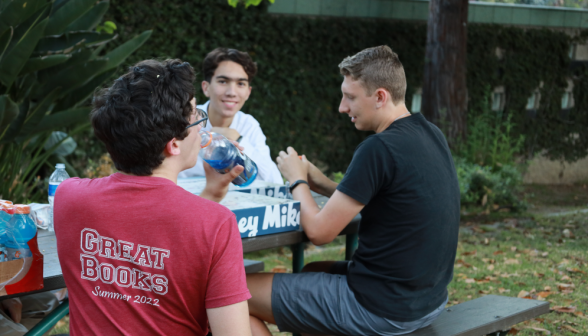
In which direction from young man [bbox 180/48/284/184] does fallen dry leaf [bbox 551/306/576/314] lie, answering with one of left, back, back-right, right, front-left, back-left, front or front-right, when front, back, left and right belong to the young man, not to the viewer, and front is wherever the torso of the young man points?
left

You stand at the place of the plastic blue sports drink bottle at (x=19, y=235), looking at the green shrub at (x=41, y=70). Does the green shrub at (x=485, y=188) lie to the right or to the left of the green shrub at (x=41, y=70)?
right

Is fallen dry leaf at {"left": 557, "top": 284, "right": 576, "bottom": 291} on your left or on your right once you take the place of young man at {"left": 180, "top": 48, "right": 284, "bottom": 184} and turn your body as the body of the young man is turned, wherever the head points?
on your left

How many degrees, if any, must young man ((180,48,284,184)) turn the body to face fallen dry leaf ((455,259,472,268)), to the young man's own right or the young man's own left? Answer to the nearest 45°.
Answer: approximately 135° to the young man's own left

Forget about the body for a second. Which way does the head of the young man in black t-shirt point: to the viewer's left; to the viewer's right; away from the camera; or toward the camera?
to the viewer's left

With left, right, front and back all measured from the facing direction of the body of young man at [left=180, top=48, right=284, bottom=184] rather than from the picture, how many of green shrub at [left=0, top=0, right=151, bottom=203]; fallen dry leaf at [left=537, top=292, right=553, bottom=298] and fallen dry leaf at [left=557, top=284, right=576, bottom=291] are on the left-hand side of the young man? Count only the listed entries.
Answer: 2

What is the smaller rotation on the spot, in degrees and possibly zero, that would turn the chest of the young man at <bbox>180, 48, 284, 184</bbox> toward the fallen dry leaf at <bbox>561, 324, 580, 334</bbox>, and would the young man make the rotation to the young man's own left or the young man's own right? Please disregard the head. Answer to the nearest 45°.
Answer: approximately 90° to the young man's own left

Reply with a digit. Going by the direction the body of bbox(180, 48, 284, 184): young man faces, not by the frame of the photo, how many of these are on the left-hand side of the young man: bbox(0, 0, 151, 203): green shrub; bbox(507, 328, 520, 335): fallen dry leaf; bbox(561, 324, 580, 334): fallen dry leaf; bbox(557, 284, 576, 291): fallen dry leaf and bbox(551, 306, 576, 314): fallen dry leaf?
4

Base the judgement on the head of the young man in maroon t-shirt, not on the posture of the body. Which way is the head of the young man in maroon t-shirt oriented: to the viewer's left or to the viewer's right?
to the viewer's right

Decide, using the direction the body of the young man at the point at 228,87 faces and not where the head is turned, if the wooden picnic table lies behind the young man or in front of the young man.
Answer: in front

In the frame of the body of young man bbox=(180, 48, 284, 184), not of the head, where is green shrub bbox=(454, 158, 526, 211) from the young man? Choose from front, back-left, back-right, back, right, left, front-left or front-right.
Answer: back-left

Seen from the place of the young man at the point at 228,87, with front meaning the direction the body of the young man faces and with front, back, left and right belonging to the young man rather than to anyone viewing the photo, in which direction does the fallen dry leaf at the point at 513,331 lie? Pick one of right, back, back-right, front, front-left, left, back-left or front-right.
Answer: left

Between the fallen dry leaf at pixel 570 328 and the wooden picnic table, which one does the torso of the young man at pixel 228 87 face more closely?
the wooden picnic table

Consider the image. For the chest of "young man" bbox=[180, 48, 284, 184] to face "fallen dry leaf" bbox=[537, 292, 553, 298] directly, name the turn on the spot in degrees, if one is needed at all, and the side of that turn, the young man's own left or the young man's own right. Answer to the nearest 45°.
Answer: approximately 90° to the young man's own left

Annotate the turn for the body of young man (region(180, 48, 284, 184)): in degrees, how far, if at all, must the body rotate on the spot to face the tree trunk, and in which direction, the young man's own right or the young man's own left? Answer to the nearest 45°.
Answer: approximately 135° to the young man's own left

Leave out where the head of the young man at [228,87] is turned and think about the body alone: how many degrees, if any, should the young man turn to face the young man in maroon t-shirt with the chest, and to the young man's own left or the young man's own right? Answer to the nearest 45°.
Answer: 0° — they already face them

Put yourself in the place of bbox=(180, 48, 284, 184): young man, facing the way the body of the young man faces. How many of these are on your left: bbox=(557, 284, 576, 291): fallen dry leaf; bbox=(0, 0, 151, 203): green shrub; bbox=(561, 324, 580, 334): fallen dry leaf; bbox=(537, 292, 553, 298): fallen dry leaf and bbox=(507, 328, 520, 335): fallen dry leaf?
4

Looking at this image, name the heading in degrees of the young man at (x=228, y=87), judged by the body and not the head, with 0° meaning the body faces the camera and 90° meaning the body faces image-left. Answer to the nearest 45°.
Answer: approximately 0°

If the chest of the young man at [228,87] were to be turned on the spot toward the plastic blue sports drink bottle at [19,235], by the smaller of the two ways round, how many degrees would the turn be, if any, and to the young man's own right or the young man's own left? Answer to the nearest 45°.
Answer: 0° — they already face it
